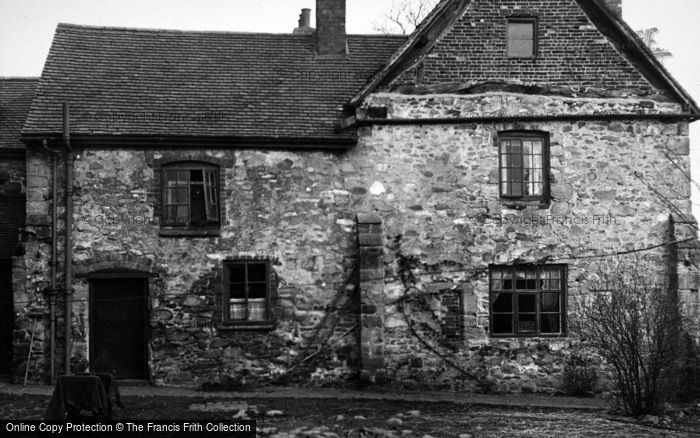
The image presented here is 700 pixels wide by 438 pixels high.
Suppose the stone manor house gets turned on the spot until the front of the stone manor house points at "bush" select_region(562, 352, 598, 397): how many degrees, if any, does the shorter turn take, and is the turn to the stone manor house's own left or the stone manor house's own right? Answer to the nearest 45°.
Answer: approximately 90° to the stone manor house's own left

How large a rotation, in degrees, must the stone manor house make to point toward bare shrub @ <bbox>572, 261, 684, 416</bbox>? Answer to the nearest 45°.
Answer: approximately 45° to its left

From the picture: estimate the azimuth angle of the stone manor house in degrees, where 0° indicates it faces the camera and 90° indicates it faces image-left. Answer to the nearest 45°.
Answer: approximately 0°
